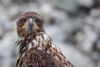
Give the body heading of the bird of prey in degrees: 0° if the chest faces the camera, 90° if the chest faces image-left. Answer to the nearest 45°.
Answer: approximately 45°

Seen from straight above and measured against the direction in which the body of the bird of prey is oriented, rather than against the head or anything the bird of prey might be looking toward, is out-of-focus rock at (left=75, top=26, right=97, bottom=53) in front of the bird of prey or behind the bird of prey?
behind
